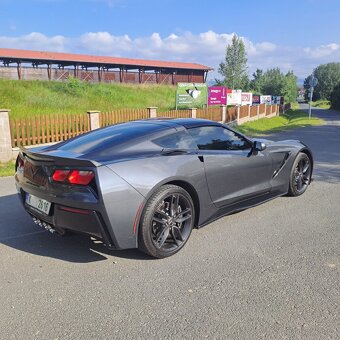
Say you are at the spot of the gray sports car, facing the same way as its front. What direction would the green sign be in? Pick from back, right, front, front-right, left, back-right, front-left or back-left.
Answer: front-left

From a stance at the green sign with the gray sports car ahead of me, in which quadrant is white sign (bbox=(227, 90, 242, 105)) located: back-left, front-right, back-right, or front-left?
back-left

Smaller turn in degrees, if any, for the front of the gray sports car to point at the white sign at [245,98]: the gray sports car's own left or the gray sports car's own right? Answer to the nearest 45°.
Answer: approximately 45° to the gray sports car's own left

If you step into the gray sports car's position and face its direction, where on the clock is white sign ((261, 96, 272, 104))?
The white sign is roughly at 11 o'clock from the gray sports car.

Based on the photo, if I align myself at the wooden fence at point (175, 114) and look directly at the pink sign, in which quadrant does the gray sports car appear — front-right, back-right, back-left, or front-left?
back-right

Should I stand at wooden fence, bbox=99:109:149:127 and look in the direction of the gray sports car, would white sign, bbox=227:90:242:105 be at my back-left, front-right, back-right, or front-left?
back-left

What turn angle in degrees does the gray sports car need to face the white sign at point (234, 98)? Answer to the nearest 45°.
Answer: approximately 45° to its left

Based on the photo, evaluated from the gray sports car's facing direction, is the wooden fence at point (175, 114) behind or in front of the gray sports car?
in front

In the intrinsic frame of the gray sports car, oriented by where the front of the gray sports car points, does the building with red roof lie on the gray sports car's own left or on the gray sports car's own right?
on the gray sports car's own left

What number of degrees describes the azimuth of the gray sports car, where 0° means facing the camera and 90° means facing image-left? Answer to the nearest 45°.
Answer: approximately 225°

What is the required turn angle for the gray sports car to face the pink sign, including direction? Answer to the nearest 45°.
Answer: approximately 45° to its left

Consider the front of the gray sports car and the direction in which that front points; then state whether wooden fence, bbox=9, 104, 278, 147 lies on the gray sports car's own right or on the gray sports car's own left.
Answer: on the gray sports car's own left

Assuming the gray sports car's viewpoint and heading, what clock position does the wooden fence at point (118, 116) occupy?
The wooden fence is roughly at 10 o'clock from the gray sports car.

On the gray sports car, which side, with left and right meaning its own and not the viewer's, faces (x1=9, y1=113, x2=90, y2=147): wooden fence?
left
